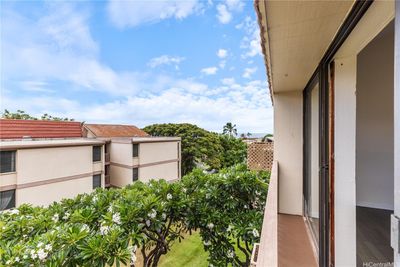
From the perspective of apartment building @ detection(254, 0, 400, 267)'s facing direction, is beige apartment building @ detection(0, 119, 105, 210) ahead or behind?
ahead

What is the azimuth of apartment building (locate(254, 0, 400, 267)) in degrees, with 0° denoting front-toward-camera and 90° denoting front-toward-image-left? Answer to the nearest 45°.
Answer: approximately 90°

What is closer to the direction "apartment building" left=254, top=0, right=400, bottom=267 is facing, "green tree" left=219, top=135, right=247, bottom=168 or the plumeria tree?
the plumeria tree

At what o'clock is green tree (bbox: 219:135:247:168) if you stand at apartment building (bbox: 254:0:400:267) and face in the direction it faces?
The green tree is roughly at 2 o'clock from the apartment building.

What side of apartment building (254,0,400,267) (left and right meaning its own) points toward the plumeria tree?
front

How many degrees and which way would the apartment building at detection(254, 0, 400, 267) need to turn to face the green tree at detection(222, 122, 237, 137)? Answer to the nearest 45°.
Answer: approximately 45° to its right

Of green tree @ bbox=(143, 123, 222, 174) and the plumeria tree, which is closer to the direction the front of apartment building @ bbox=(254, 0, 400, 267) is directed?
the plumeria tree

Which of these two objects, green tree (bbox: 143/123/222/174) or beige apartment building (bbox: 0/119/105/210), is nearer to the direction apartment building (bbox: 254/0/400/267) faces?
the beige apartment building

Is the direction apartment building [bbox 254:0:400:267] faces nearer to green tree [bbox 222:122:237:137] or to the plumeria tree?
the plumeria tree

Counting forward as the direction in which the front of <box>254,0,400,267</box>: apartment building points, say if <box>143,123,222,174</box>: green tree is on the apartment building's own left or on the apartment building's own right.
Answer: on the apartment building's own right

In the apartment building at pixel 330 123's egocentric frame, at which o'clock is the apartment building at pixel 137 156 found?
the apartment building at pixel 137 156 is roughly at 1 o'clock from the apartment building at pixel 330 123.
